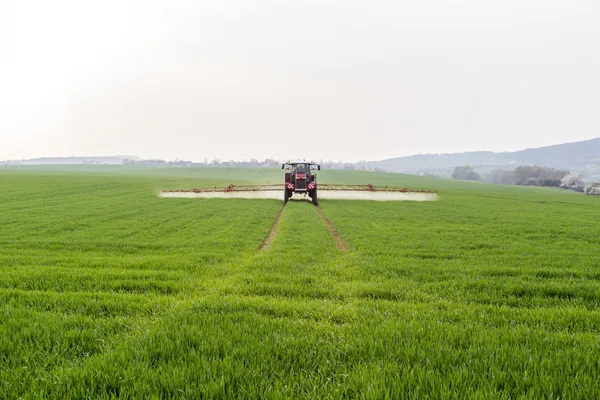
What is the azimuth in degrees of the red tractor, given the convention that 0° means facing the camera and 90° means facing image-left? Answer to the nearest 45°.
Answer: approximately 0°
